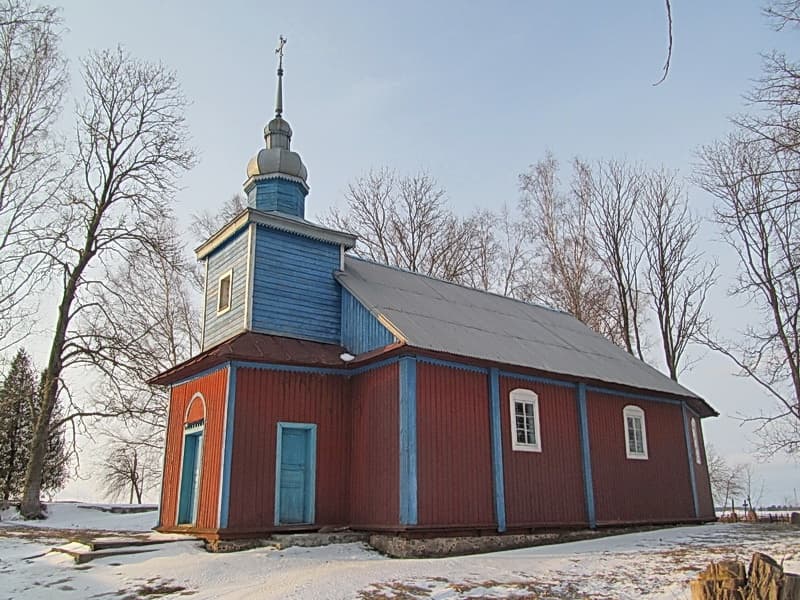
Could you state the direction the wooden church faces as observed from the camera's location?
facing the viewer and to the left of the viewer
